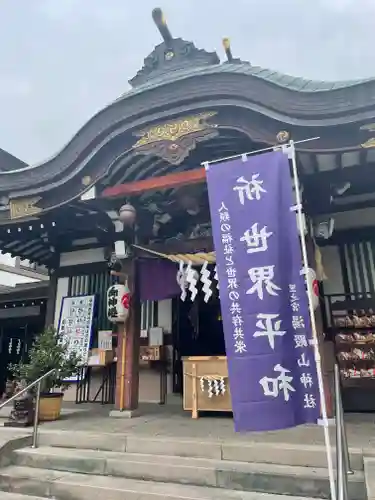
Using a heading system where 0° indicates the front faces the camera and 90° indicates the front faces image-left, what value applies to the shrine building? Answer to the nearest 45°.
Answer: approximately 45°

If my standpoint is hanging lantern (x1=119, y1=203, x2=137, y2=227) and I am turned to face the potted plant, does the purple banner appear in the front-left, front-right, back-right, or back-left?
back-left

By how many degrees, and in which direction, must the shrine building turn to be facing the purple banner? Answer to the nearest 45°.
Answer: approximately 45° to its left
